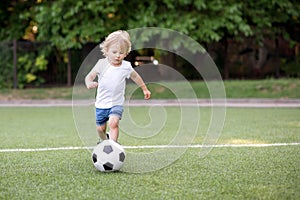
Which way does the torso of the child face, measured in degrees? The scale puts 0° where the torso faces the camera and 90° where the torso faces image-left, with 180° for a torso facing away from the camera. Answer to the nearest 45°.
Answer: approximately 0°
